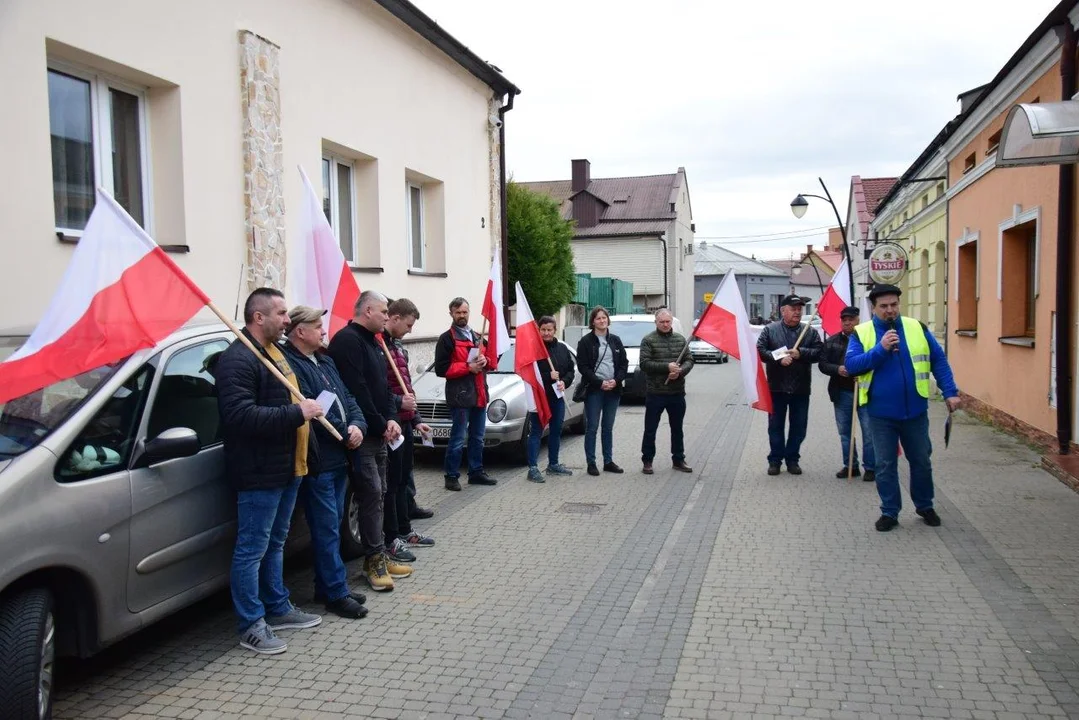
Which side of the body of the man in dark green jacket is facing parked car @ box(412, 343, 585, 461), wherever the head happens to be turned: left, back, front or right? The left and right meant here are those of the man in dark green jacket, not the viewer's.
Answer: right

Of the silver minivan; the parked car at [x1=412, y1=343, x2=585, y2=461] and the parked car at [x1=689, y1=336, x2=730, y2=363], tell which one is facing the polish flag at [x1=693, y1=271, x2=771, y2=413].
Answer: the parked car at [x1=689, y1=336, x2=730, y2=363]

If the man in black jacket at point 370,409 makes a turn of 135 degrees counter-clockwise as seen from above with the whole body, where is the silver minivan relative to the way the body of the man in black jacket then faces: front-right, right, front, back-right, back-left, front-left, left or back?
left

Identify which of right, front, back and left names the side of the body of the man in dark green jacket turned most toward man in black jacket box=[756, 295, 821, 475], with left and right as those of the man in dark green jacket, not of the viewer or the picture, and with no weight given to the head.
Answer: left

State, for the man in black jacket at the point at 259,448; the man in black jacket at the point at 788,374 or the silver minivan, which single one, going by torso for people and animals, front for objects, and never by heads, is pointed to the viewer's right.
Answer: the man in black jacket at the point at 259,448

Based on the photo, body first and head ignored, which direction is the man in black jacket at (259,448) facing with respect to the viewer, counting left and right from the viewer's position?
facing to the right of the viewer

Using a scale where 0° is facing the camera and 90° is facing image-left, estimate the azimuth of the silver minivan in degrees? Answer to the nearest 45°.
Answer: approximately 45°

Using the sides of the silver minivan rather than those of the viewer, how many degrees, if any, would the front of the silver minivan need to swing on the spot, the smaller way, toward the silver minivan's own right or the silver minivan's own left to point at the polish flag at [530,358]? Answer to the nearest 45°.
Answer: approximately 180°
